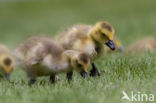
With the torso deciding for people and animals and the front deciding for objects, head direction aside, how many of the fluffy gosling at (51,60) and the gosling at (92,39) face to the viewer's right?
2

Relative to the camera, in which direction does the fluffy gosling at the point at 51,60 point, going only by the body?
to the viewer's right

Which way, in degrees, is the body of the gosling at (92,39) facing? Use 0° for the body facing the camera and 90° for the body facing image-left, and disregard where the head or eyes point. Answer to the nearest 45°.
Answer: approximately 270°

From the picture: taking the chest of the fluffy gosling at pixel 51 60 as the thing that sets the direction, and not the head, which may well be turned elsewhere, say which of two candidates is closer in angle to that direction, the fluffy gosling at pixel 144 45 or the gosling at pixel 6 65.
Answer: the fluffy gosling

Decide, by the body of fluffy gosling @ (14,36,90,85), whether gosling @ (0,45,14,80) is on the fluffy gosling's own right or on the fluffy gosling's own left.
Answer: on the fluffy gosling's own left

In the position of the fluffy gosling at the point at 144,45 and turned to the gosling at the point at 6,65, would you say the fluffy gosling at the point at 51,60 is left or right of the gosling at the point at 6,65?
left
